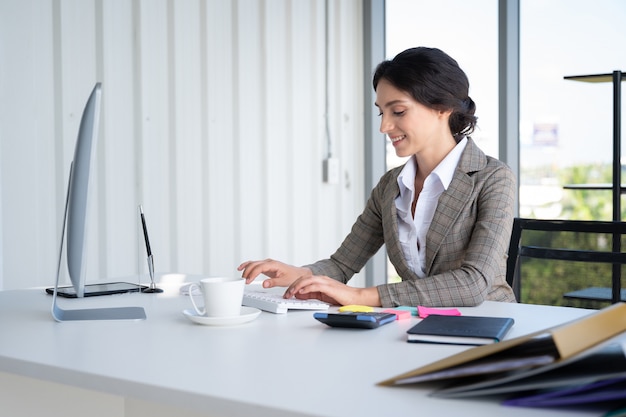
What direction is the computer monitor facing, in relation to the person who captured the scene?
facing to the right of the viewer

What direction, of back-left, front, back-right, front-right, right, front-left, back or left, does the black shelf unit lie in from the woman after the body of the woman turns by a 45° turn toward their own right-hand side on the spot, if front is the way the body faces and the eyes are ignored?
back-right

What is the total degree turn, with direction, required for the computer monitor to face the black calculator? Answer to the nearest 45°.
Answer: approximately 45° to its right

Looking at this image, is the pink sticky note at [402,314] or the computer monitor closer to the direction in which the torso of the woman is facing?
the computer monitor

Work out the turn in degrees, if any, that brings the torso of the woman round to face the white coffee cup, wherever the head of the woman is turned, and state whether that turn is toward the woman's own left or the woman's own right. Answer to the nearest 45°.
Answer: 0° — they already face it

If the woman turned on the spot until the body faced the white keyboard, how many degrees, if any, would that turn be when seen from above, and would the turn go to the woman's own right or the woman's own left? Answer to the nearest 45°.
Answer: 0° — they already face it

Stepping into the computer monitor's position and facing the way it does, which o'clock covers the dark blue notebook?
The dark blue notebook is roughly at 1 o'clock from the computer monitor.

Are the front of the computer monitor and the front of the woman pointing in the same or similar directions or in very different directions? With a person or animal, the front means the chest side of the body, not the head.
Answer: very different directions

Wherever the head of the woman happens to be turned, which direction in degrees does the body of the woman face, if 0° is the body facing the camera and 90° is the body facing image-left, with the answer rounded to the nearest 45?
approximately 45°

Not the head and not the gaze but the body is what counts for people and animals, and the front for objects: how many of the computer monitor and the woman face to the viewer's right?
1
